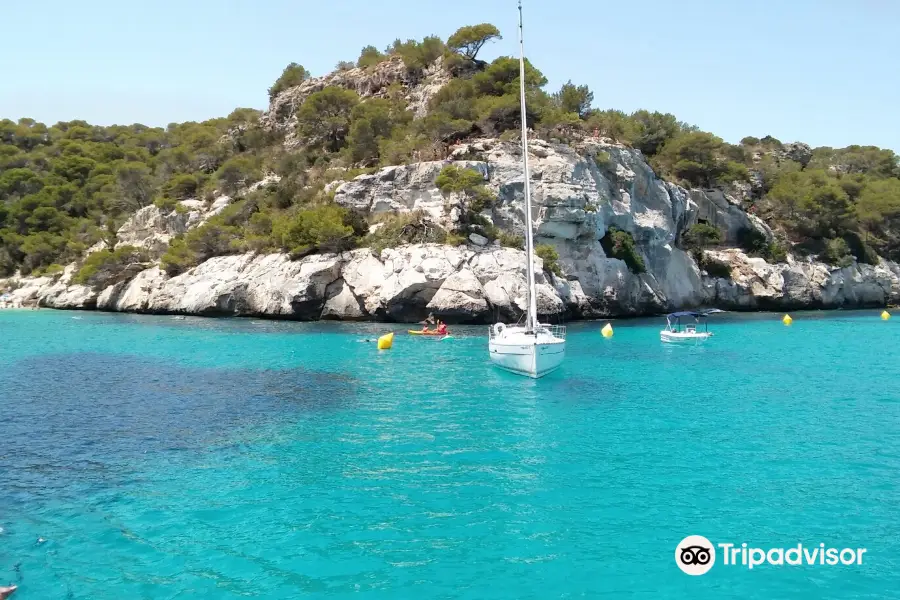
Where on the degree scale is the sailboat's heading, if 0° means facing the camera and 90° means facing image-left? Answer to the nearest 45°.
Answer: approximately 0°
